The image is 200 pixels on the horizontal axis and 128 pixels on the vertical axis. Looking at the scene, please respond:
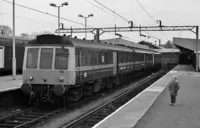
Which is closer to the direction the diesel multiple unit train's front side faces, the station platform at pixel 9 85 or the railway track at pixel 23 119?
the railway track

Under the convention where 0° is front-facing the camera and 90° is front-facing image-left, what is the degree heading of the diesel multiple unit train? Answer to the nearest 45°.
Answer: approximately 45°

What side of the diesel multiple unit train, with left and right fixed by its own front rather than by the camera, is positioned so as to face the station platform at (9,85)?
right
